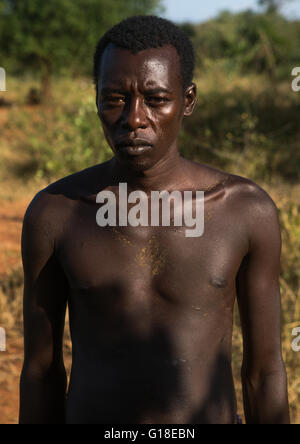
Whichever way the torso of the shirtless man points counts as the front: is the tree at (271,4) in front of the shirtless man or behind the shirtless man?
behind

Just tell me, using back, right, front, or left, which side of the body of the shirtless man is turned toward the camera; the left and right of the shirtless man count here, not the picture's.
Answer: front
